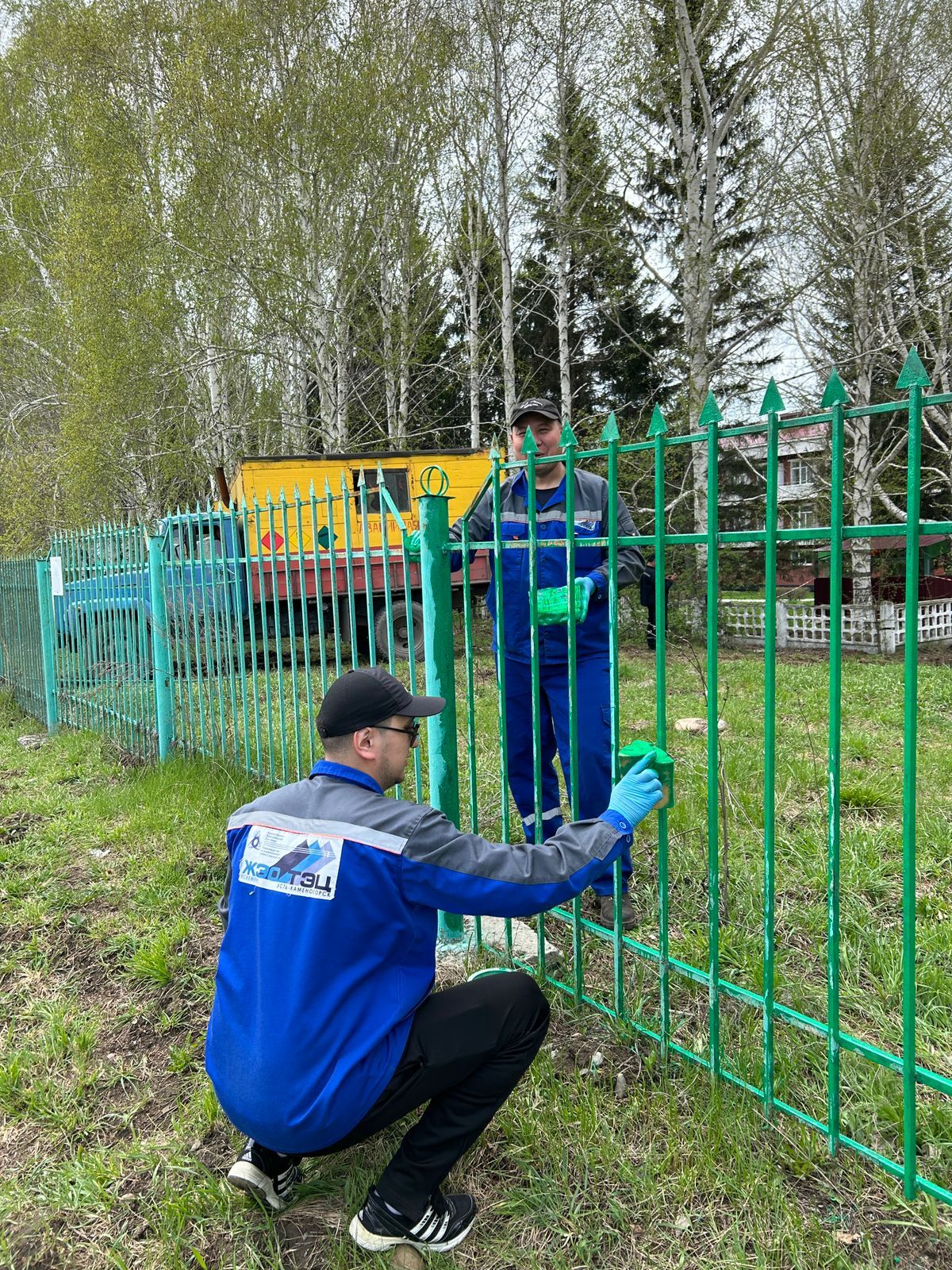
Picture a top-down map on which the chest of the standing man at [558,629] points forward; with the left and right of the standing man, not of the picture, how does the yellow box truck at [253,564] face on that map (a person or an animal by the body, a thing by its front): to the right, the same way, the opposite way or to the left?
to the right

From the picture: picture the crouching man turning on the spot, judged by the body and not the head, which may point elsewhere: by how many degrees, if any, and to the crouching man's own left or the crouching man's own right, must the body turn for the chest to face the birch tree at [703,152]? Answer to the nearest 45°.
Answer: approximately 45° to the crouching man's own left

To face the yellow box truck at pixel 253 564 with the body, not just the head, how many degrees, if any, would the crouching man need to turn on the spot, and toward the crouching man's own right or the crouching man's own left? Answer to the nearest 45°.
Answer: approximately 45° to the crouching man's own left

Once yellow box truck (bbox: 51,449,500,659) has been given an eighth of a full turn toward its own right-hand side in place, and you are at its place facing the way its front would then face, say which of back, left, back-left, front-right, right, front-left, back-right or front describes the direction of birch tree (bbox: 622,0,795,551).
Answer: right

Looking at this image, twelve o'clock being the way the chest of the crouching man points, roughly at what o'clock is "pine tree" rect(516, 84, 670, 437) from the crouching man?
The pine tree is roughly at 11 o'clock from the crouching man.

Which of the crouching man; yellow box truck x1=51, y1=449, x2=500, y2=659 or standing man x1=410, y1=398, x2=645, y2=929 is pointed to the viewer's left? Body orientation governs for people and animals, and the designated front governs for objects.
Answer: the yellow box truck

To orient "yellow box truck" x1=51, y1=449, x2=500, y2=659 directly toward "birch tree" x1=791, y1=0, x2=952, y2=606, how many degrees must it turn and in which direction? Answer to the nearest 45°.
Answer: approximately 135° to its right

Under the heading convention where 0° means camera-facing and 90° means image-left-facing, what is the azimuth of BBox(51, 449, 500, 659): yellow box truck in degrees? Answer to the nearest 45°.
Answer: approximately 90°

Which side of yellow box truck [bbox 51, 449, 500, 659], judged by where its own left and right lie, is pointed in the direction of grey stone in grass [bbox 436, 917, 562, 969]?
left

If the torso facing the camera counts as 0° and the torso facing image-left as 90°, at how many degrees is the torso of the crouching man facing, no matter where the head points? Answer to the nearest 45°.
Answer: approximately 225°
